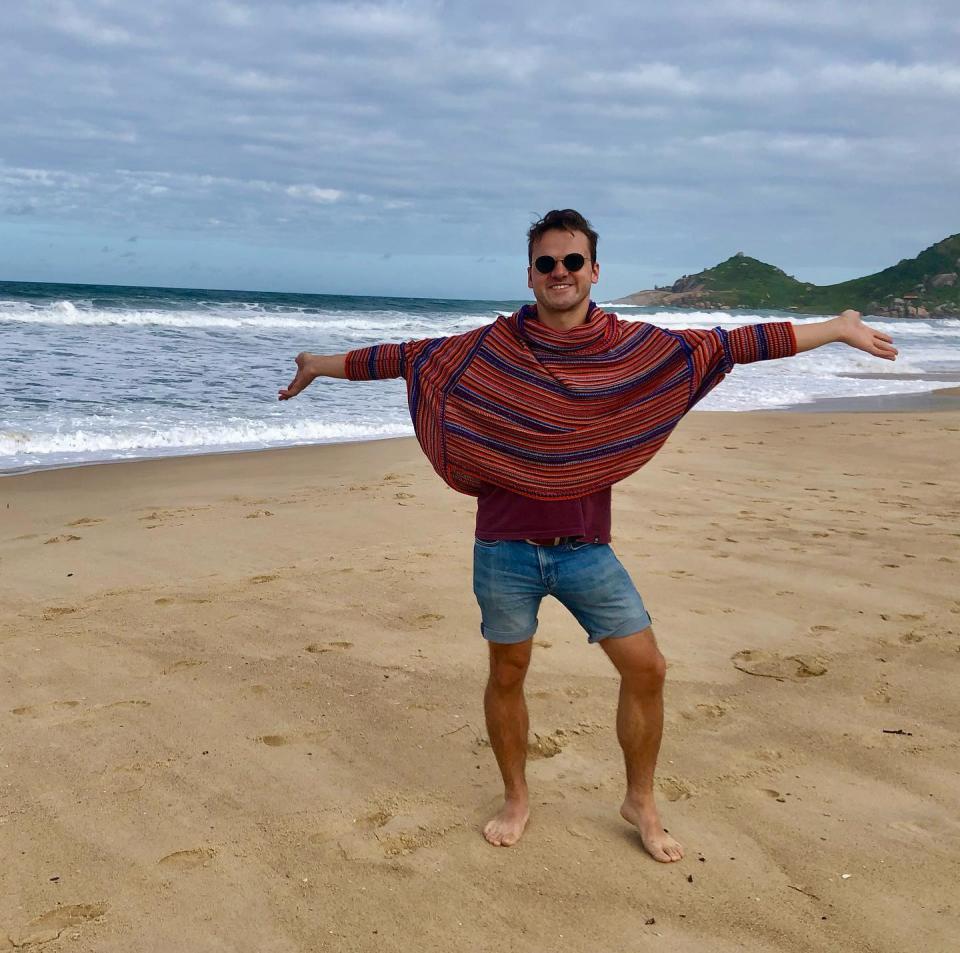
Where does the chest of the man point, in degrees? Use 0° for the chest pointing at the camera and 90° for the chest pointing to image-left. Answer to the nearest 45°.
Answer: approximately 0°
